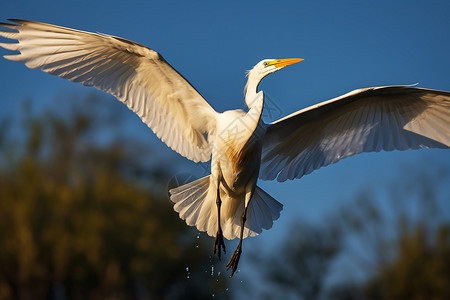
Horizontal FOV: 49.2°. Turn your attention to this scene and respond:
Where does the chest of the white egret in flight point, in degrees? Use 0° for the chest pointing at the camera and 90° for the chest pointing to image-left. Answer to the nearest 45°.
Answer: approximately 315°
